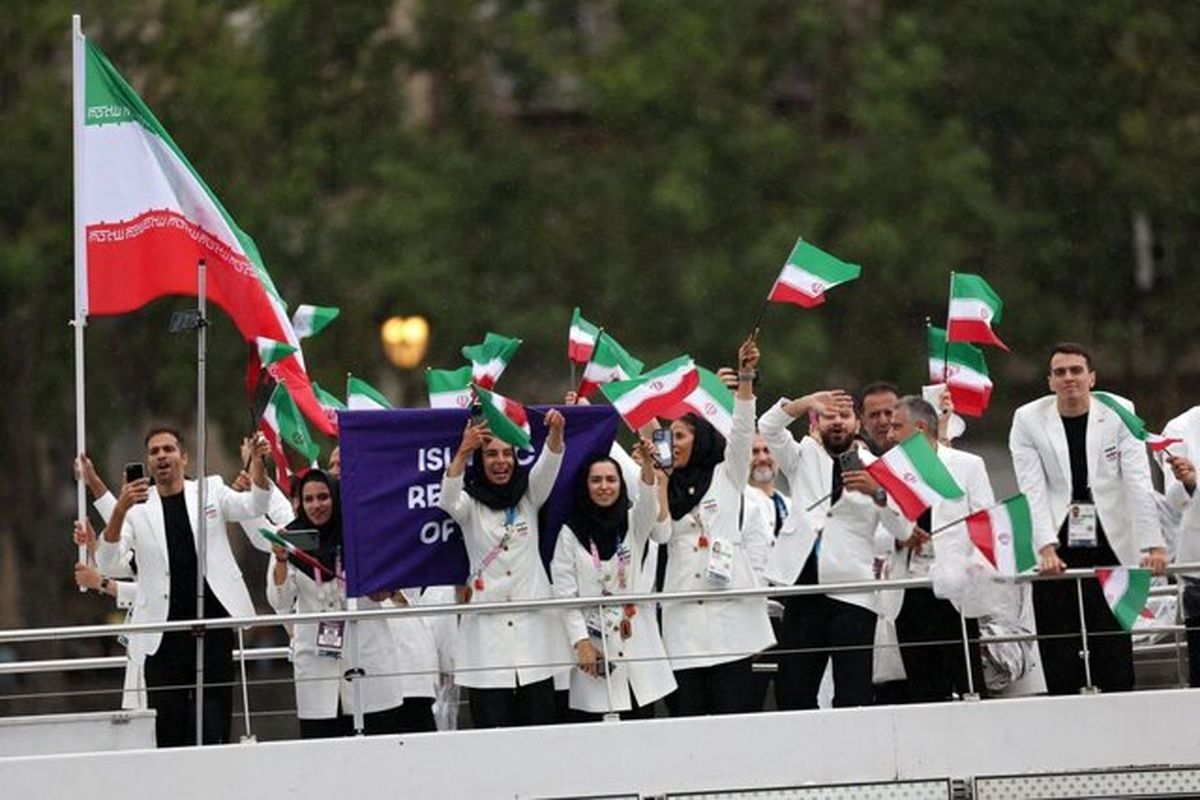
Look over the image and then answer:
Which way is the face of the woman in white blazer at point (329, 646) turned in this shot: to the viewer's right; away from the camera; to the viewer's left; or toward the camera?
toward the camera

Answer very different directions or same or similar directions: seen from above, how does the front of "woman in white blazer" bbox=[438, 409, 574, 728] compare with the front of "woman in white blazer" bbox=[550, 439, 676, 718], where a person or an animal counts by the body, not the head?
same or similar directions

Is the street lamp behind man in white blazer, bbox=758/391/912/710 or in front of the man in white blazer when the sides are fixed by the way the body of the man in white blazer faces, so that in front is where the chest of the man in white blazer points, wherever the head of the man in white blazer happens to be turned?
behind

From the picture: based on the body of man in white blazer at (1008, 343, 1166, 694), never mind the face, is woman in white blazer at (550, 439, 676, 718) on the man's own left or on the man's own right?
on the man's own right

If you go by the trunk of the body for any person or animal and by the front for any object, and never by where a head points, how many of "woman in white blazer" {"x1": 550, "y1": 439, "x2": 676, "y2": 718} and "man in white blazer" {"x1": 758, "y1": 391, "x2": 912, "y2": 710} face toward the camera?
2

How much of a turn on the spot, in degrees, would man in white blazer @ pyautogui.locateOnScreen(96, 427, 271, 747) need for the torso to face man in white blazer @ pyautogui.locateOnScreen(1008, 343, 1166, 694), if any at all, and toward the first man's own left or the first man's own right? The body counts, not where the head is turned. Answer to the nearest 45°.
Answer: approximately 90° to the first man's own left

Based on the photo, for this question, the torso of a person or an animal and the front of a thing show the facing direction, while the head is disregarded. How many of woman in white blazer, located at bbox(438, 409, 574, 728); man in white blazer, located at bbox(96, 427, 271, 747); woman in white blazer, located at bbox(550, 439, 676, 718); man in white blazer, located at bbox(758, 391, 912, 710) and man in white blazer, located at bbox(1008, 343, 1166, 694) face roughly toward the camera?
5

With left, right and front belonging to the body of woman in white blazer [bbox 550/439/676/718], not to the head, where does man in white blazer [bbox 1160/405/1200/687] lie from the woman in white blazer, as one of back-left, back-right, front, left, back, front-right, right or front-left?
left

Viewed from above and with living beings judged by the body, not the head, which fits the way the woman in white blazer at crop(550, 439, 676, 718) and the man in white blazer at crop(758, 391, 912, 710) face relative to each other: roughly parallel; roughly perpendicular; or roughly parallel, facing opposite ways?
roughly parallel

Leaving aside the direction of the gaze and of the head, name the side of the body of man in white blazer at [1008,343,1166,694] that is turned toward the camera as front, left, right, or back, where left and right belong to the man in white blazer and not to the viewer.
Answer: front

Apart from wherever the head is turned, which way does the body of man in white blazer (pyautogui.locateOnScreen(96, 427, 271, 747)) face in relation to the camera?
toward the camera

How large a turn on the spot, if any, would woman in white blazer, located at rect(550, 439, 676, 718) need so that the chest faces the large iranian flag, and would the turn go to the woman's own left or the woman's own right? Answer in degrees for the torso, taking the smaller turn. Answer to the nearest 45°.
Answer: approximately 90° to the woman's own right

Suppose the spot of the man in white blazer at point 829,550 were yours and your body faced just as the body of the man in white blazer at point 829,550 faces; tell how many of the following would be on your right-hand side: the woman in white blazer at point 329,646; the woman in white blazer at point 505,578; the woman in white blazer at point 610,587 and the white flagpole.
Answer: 4

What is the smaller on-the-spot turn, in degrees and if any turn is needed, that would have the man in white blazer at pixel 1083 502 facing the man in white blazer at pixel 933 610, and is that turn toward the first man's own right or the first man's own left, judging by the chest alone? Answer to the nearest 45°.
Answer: approximately 90° to the first man's own right

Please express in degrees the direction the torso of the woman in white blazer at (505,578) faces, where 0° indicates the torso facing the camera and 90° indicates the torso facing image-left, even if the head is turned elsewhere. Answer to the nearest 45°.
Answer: approximately 0°

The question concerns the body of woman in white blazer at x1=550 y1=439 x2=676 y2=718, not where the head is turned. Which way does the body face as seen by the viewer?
toward the camera
